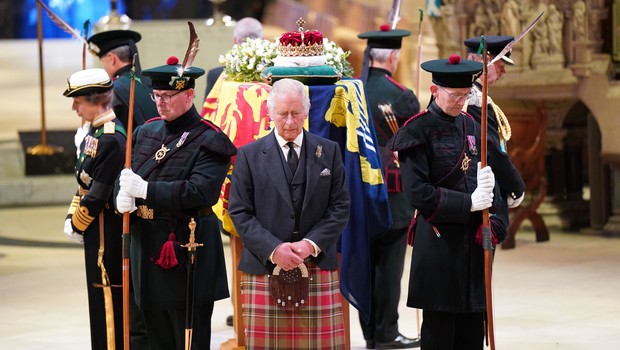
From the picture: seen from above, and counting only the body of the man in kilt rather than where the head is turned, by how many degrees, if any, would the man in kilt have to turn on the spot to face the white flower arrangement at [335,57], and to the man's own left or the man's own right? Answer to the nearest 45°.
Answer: approximately 180°

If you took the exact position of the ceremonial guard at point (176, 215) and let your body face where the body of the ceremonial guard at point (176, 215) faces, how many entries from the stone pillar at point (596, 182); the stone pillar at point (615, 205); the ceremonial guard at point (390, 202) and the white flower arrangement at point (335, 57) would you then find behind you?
4

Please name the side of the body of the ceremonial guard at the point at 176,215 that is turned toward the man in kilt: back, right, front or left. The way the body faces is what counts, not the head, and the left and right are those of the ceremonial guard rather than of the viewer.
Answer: left

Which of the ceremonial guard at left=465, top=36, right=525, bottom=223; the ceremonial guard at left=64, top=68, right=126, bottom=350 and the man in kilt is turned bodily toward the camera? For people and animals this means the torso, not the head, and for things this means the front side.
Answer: the man in kilt

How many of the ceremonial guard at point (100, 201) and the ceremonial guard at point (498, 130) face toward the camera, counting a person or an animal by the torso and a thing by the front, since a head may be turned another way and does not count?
0
